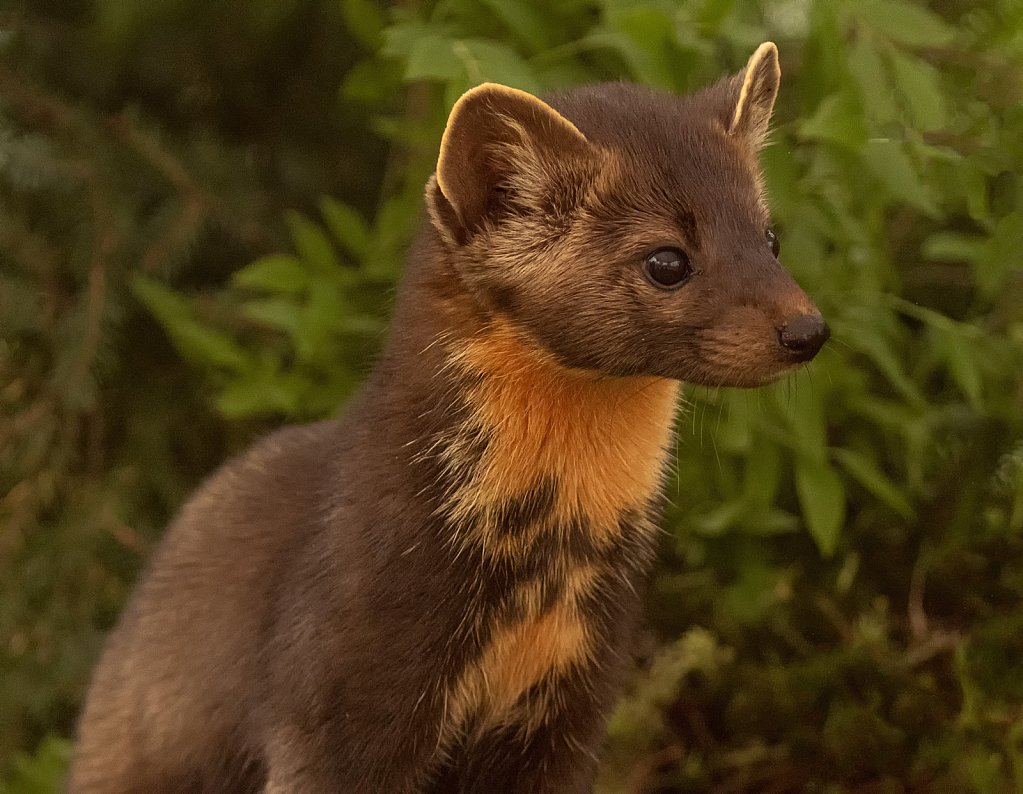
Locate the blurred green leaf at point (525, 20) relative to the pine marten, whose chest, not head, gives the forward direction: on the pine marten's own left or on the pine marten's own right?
on the pine marten's own left

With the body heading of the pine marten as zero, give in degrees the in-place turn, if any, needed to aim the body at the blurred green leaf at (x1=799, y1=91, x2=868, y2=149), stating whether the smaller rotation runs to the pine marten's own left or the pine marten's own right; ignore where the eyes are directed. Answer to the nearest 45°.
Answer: approximately 90° to the pine marten's own left

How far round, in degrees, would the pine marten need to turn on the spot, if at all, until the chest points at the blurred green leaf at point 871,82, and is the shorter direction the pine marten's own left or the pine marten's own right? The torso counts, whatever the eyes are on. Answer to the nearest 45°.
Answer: approximately 90° to the pine marten's own left

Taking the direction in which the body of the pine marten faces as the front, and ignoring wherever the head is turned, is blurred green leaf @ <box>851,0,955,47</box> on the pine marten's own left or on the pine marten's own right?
on the pine marten's own left

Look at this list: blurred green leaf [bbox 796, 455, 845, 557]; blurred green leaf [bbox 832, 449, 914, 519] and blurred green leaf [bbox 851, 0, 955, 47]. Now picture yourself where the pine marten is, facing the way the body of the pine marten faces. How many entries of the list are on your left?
3

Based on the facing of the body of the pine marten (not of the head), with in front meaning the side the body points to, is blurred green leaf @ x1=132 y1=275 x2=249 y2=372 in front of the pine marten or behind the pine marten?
behind

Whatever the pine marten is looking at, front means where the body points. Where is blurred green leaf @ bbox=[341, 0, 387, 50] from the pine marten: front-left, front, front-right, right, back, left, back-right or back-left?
back-left

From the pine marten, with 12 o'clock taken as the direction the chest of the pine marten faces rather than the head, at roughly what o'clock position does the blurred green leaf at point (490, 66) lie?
The blurred green leaf is roughly at 8 o'clock from the pine marten.

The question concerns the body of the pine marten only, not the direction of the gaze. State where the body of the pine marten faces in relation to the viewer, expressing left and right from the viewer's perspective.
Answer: facing the viewer and to the right of the viewer

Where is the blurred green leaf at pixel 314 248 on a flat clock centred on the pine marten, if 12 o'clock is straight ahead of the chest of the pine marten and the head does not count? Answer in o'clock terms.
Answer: The blurred green leaf is roughly at 7 o'clock from the pine marten.

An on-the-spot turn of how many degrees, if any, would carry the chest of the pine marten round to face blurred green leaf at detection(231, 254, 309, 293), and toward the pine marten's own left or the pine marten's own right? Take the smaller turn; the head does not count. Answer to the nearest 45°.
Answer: approximately 135° to the pine marten's own left
